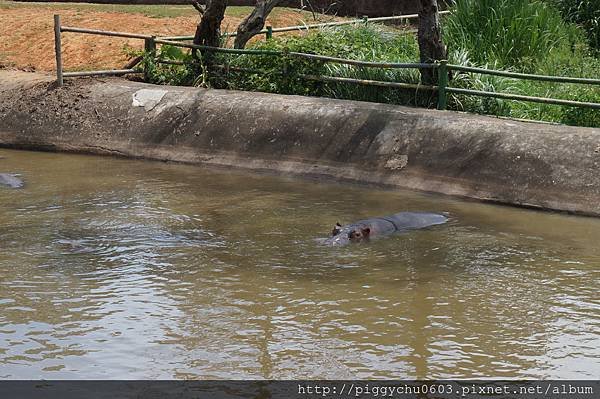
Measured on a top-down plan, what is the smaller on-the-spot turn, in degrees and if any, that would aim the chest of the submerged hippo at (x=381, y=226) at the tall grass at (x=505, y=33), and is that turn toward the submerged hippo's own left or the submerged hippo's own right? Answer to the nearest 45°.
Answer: approximately 135° to the submerged hippo's own right

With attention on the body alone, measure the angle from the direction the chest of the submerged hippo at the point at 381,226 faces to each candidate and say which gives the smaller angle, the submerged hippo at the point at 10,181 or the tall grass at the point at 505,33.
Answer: the submerged hippo

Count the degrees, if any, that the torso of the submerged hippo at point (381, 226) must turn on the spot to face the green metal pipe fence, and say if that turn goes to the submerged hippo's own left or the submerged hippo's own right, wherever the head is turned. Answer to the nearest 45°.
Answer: approximately 135° to the submerged hippo's own right

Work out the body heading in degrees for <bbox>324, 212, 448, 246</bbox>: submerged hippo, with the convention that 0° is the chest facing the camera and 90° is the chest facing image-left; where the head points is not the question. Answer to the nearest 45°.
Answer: approximately 45°

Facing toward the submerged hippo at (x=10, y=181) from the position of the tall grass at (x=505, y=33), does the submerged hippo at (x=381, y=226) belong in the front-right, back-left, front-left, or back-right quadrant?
front-left

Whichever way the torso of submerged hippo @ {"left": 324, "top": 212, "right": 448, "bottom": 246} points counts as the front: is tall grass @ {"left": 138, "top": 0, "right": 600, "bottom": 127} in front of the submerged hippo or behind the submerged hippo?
behind

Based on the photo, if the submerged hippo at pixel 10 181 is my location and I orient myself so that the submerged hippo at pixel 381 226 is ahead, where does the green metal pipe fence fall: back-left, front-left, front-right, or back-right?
front-left

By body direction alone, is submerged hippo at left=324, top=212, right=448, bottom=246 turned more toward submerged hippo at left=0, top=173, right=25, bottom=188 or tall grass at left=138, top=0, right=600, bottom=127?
the submerged hippo

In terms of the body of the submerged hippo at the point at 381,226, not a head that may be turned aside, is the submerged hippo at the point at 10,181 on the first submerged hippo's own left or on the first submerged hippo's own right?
on the first submerged hippo's own right
